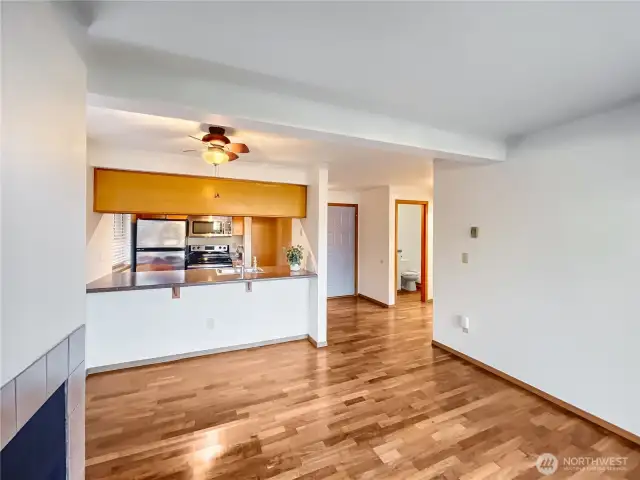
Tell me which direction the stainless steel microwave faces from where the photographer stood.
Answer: facing the viewer

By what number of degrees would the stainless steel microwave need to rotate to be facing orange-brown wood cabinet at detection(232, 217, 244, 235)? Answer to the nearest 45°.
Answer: approximately 135° to its left

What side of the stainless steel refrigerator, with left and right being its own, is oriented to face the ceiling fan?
front

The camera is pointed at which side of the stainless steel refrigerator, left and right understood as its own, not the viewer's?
front

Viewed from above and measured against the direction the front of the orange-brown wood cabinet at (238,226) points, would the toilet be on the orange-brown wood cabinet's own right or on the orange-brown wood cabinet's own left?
on the orange-brown wood cabinet's own left

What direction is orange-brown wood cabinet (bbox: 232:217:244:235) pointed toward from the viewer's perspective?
toward the camera

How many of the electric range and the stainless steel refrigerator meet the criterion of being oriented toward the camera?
2

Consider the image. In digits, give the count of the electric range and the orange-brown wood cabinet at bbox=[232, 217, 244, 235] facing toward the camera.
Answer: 2

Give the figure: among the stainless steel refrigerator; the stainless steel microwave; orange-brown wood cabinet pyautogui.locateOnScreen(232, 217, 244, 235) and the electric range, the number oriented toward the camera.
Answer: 4

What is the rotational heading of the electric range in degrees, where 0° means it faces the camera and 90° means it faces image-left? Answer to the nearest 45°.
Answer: approximately 0°

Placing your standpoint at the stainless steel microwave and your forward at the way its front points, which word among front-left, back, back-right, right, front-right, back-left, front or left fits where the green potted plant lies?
front-left

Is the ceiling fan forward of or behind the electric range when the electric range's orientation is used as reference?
forward
